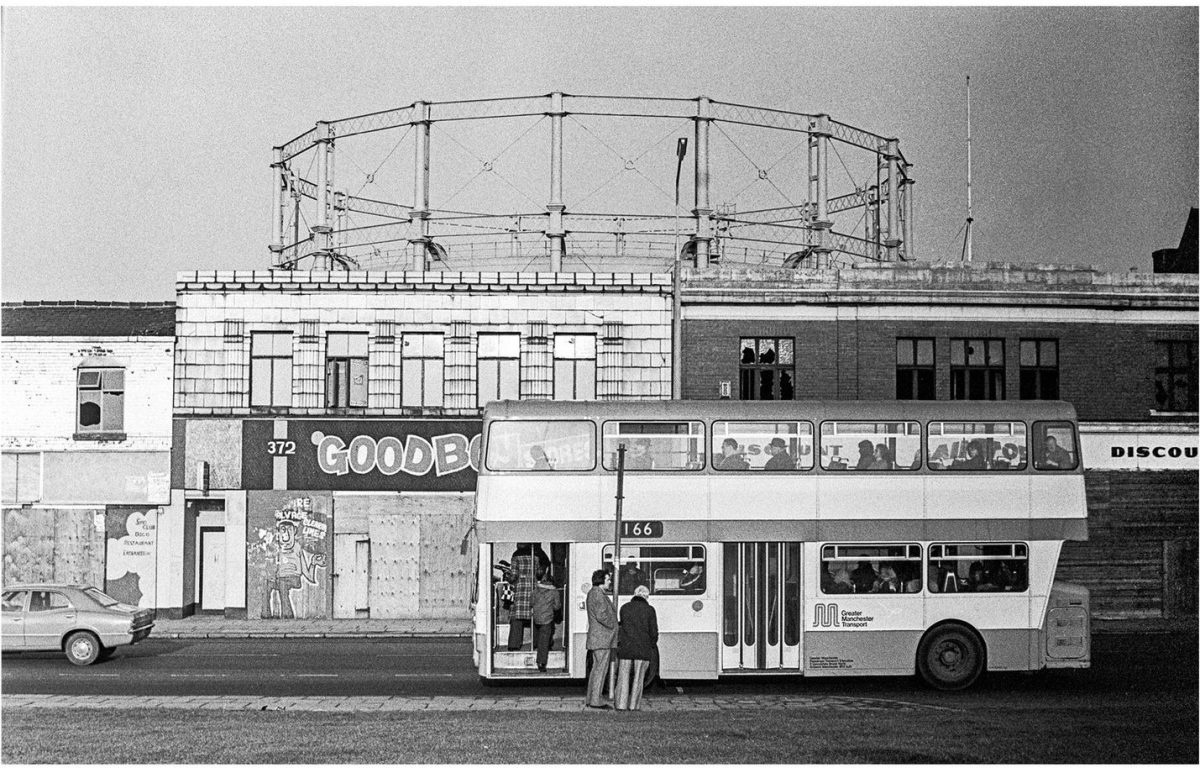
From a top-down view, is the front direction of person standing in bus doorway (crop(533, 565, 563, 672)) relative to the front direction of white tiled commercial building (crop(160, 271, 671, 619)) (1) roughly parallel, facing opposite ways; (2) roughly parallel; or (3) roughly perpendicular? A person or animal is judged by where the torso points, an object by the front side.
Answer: roughly parallel, facing opposite ways

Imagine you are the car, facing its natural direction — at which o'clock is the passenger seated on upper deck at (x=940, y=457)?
The passenger seated on upper deck is roughly at 7 o'clock from the car.

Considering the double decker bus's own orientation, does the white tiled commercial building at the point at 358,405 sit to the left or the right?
on its right

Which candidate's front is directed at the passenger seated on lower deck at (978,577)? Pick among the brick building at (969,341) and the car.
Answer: the brick building

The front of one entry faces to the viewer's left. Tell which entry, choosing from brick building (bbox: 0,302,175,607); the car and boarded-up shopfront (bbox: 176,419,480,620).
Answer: the car

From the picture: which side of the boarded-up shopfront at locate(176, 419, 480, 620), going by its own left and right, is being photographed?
front

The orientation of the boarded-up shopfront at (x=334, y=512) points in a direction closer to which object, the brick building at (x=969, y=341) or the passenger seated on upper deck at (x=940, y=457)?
the passenger seated on upper deck

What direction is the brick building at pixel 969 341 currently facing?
toward the camera

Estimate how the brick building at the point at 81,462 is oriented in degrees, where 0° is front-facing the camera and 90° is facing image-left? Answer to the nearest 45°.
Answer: approximately 0°

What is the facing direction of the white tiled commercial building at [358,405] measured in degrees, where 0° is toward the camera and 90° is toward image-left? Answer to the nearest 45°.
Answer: approximately 0°

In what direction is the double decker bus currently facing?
to the viewer's left

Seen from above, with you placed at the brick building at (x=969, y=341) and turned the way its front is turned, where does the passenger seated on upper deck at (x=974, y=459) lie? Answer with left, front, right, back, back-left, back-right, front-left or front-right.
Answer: front

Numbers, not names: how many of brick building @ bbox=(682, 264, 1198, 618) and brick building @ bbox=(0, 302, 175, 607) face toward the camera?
2

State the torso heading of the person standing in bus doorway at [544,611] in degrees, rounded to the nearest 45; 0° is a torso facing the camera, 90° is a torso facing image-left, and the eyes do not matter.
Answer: approximately 180°

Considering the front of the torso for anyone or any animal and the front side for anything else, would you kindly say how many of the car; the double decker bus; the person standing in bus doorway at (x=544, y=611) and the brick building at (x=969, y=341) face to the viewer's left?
2

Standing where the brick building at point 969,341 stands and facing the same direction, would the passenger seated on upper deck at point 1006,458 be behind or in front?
in front
